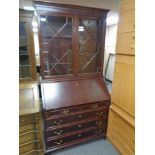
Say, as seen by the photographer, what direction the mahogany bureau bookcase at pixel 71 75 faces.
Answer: facing the viewer and to the right of the viewer
